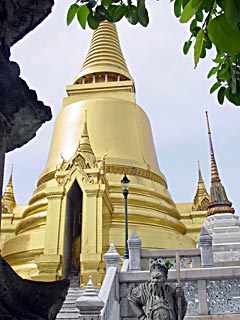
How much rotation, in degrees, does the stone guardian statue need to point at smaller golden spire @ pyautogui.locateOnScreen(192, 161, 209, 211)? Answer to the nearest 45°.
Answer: approximately 180°

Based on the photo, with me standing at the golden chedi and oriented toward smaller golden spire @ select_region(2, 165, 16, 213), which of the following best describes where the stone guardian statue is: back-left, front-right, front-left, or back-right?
back-left

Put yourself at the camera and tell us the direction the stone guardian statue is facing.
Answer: facing the viewer

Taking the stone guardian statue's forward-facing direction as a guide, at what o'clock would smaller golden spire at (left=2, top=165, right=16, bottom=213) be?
The smaller golden spire is roughly at 5 o'clock from the stone guardian statue.

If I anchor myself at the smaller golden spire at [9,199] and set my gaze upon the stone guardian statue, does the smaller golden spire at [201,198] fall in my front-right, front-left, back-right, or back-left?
front-left

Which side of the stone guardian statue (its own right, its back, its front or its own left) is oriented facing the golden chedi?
back

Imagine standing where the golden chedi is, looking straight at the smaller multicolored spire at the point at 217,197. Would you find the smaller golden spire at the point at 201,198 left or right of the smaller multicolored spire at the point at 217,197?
left

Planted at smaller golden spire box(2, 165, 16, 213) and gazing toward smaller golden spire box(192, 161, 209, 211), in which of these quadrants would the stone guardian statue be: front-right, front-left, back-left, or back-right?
front-right

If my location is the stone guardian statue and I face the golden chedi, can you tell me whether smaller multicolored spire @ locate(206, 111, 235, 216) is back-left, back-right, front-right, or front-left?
front-right
